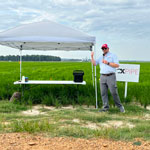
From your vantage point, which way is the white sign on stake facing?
toward the camera
